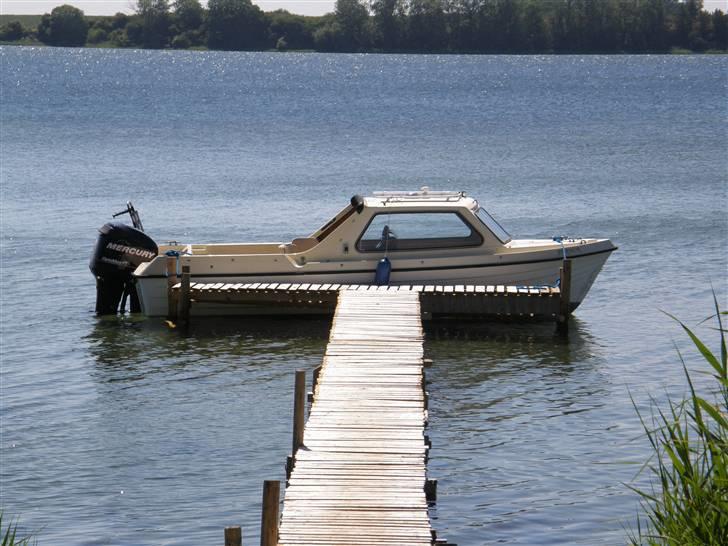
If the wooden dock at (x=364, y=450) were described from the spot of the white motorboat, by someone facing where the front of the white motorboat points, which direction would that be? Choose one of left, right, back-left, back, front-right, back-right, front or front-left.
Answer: right

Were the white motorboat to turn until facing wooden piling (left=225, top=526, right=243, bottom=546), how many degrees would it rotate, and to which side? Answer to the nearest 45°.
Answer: approximately 90° to its right

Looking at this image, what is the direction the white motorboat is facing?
to the viewer's right
